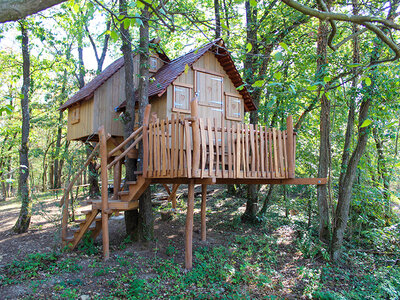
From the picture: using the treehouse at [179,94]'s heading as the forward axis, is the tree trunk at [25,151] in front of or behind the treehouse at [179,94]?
behind

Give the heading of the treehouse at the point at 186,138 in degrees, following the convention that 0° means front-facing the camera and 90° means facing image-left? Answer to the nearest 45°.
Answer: approximately 315°

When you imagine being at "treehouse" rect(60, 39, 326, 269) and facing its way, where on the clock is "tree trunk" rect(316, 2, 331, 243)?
The tree trunk is roughly at 10 o'clock from the treehouse.
